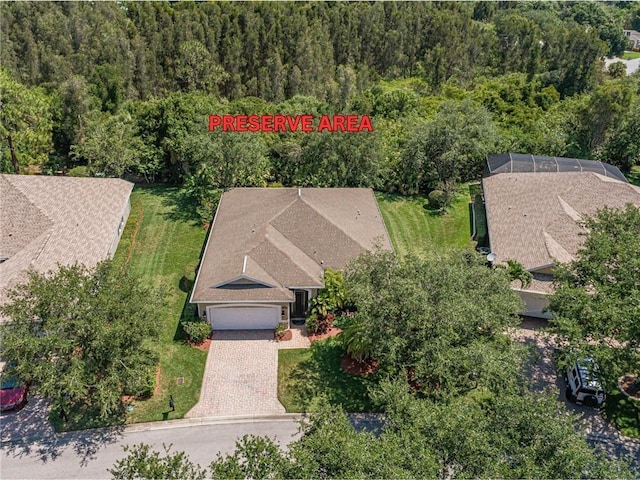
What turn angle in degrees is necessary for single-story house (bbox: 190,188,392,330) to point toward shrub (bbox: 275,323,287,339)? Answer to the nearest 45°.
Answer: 0° — it already faces it

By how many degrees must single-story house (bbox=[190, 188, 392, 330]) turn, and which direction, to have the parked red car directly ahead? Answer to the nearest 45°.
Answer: approximately 45° to its right

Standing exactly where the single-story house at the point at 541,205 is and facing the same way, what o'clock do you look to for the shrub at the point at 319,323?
The shrub is roughly at 1 o'clock from the single-story house.

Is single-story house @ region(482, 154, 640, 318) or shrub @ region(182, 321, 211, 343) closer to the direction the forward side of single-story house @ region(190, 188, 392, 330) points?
the shrub

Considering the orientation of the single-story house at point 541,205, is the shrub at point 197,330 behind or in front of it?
in front

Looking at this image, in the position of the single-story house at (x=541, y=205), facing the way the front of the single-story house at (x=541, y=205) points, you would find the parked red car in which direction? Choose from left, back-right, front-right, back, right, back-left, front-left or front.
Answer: front-right

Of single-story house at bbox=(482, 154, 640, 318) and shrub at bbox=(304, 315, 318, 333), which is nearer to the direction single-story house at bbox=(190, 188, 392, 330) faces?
the shrub

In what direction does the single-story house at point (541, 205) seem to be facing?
toward the camera

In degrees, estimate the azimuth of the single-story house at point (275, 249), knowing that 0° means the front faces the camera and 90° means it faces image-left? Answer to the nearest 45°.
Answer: approximately 0°

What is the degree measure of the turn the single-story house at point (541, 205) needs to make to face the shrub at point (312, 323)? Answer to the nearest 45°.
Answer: approximately 45° to its right

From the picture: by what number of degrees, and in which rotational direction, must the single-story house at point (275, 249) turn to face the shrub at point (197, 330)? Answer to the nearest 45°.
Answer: approximately 45° to its right

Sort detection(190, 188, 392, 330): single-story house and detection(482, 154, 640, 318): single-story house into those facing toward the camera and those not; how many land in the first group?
2

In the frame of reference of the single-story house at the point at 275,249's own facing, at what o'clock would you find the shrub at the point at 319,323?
The shrub is roughly at 11 o'clock from the single-story house.

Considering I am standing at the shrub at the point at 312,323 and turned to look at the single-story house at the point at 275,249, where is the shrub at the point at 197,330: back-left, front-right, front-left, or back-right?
front-left
